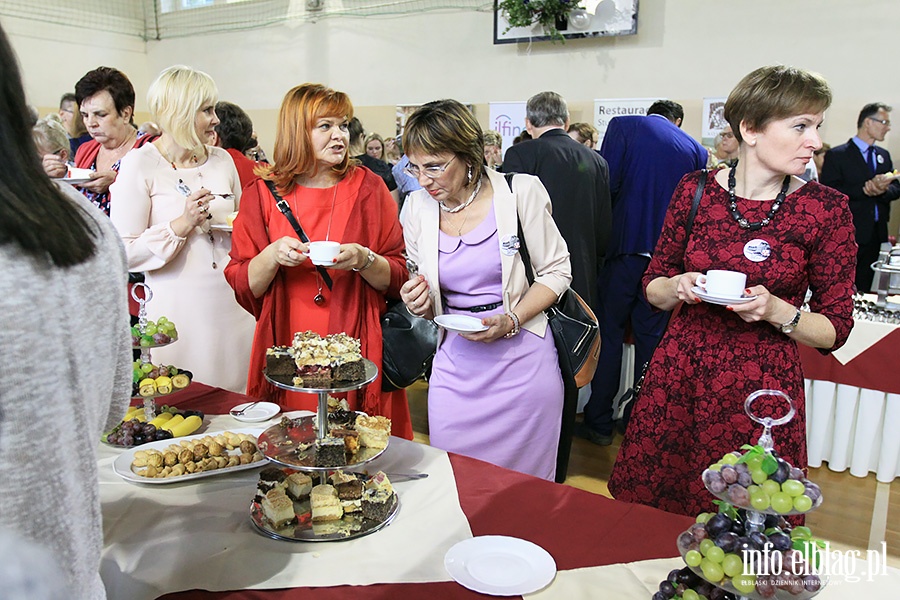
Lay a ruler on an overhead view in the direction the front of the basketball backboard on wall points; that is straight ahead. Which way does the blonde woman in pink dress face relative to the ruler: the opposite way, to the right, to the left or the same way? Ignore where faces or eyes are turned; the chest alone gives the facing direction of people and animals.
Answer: to the left

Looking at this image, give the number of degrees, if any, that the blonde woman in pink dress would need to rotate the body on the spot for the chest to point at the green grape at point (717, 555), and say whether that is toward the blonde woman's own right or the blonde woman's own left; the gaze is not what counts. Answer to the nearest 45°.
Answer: approximately 45° to the blonde woman's own right

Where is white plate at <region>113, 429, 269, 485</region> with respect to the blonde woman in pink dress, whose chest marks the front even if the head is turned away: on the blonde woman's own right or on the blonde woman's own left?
on the blonde woman's own right

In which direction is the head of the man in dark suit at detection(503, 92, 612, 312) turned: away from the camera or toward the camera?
away from the camera

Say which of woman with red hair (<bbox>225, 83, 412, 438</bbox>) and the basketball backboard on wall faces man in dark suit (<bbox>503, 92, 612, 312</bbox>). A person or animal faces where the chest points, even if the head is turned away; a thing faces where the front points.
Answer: the basketball backboard on wall

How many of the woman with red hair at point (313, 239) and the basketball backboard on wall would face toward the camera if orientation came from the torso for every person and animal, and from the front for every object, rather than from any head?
2

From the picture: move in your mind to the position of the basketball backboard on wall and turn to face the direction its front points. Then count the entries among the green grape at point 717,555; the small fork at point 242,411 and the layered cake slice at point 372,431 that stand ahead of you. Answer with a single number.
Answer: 3

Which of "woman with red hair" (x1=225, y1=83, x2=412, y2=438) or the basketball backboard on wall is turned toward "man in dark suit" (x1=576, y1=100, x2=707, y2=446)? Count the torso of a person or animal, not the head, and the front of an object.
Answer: the basketball backboard on wall

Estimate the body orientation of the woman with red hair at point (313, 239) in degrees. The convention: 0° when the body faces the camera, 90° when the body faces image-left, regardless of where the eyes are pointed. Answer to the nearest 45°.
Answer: approximately 0°

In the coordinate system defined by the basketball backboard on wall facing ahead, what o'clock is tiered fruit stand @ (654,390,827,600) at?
The tiered fruit stand is roughly at 12 o'clock from the basketball backboard on wall.
